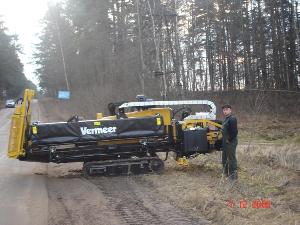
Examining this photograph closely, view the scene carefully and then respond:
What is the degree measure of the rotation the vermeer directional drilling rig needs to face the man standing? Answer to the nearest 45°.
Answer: approximately 135° to its left

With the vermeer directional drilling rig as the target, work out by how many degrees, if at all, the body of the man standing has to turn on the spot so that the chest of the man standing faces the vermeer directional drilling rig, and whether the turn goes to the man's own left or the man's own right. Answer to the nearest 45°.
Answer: approximately 45° to the man's own right

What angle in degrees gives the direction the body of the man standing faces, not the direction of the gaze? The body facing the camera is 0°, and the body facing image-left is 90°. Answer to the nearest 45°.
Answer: approximately 45°

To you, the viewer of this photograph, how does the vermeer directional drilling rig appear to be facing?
facing to the left of the viewer

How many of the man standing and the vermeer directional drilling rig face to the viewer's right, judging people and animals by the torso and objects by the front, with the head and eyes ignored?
0
